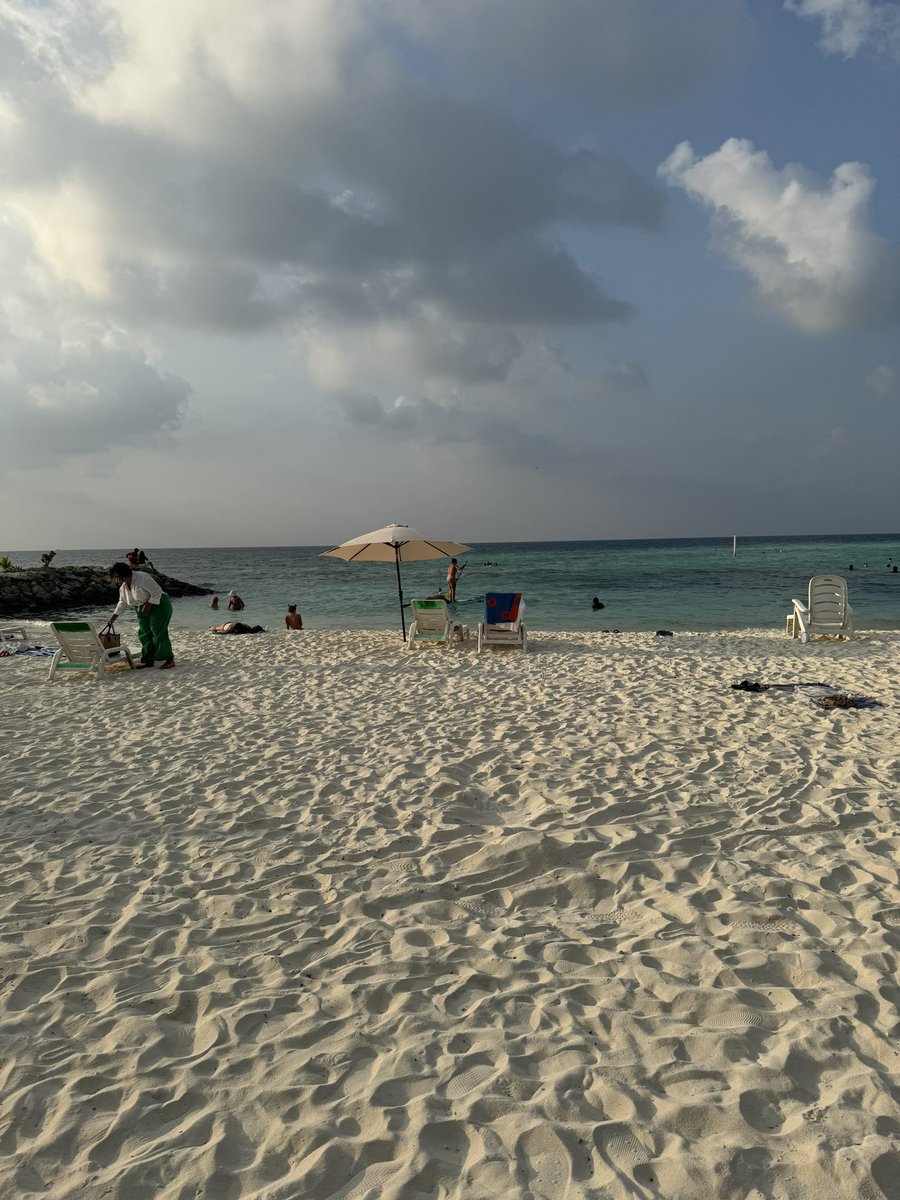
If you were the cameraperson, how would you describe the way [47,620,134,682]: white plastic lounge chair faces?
facing away from the viewer and to the right of the viewer

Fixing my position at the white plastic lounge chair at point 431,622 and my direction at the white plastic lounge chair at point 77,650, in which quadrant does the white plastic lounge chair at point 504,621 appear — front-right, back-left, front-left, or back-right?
back-left
